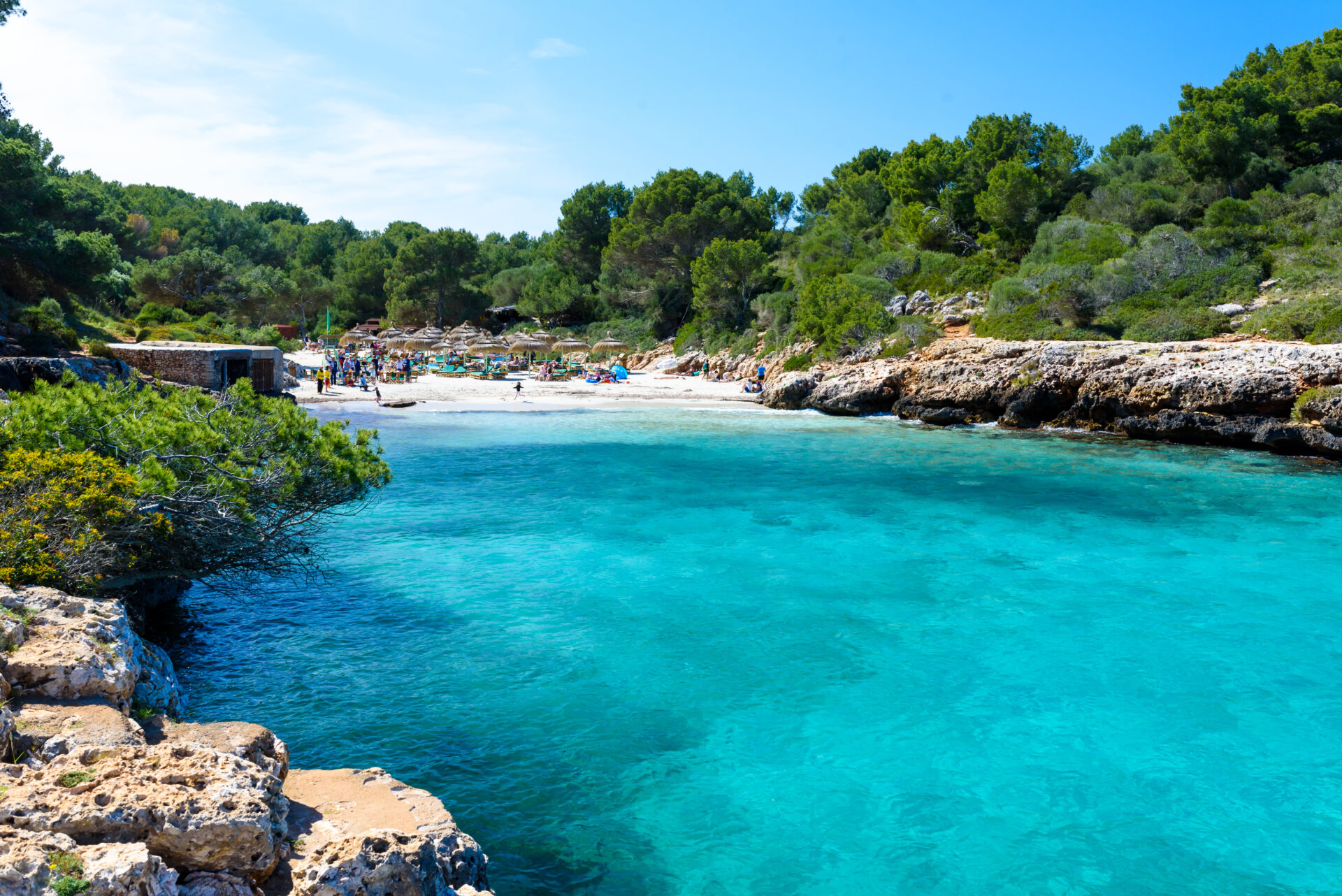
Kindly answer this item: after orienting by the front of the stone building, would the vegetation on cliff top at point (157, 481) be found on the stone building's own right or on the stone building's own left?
on the stone building's own right

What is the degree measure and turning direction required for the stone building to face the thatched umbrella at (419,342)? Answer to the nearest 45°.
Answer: approximately 90° to its left

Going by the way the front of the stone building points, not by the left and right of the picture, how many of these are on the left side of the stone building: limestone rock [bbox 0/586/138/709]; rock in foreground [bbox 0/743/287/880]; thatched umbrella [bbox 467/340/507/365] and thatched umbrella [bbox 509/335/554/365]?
2

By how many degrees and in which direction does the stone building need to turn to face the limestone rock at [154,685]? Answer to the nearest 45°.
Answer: approximately 45° to its right

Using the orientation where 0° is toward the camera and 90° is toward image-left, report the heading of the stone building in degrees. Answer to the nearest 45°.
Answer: approximately 315°

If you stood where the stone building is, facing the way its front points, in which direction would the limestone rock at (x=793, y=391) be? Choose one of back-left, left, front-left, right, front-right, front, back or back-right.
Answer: front-left

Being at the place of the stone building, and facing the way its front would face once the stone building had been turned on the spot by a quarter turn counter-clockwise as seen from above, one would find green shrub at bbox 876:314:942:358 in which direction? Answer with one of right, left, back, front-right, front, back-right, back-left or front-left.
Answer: front-right

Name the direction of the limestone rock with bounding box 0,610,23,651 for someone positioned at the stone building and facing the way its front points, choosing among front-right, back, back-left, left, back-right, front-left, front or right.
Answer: front-right

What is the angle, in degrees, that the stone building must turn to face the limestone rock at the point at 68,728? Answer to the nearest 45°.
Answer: approximately 45° to its right

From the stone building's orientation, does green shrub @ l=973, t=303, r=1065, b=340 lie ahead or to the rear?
ahead

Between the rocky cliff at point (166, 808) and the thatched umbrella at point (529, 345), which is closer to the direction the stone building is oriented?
the rocky cliff

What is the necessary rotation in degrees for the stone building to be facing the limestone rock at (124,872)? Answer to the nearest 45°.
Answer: approximately 45° to its right

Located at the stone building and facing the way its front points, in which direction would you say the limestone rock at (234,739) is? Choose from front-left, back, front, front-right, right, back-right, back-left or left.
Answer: front-right
